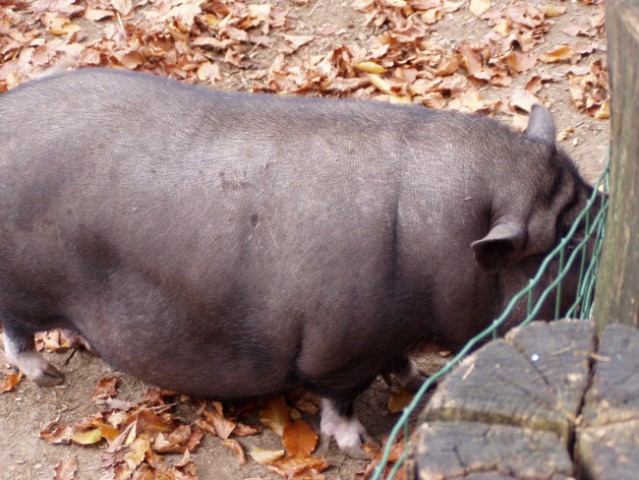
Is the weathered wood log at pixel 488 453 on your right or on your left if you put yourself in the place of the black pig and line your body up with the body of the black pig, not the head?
on your right

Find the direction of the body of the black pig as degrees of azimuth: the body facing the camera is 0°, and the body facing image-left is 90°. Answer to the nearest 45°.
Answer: approximately 270°

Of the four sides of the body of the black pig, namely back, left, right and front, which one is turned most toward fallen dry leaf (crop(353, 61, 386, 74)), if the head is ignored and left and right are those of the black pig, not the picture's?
left

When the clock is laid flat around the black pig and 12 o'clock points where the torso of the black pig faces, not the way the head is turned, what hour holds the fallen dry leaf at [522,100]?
The fallen dry leaf is roughly at 10 o'clock from the black pig.

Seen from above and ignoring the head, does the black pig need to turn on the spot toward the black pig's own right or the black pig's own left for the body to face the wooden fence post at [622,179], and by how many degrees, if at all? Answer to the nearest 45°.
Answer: approximately 45° to the black pig's own right

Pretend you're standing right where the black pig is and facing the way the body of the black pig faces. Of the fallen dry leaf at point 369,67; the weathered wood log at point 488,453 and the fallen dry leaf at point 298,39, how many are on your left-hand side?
2

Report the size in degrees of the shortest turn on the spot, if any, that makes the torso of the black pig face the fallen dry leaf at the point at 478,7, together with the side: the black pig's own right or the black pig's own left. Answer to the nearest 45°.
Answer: approximately 90° to the black pig's own left
